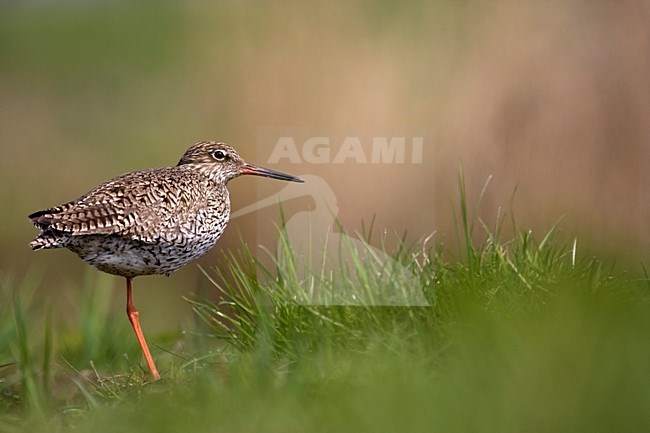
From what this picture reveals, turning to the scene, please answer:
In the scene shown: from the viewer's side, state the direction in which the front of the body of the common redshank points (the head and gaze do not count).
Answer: to the viewer's right
